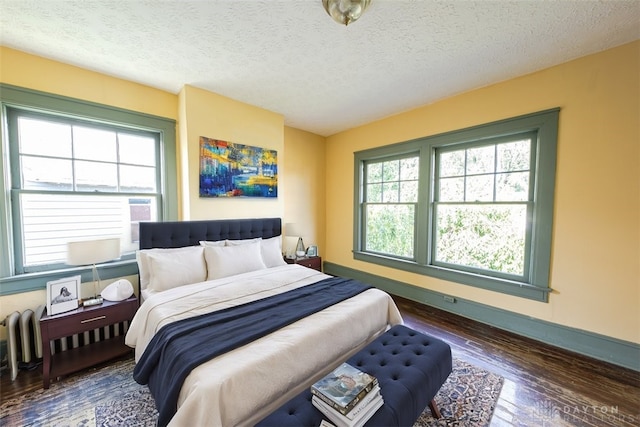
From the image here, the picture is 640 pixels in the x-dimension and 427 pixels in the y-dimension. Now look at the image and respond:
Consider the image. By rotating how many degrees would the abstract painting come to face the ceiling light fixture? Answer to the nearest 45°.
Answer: approximately 45° to its right

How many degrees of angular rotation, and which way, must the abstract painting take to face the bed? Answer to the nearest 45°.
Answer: approximately 45° to its right

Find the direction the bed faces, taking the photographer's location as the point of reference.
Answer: facing the viewer and to the right of the viewer

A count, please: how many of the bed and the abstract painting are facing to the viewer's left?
0

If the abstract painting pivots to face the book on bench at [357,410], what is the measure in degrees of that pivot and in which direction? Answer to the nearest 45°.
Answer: approximately 45° to its right
